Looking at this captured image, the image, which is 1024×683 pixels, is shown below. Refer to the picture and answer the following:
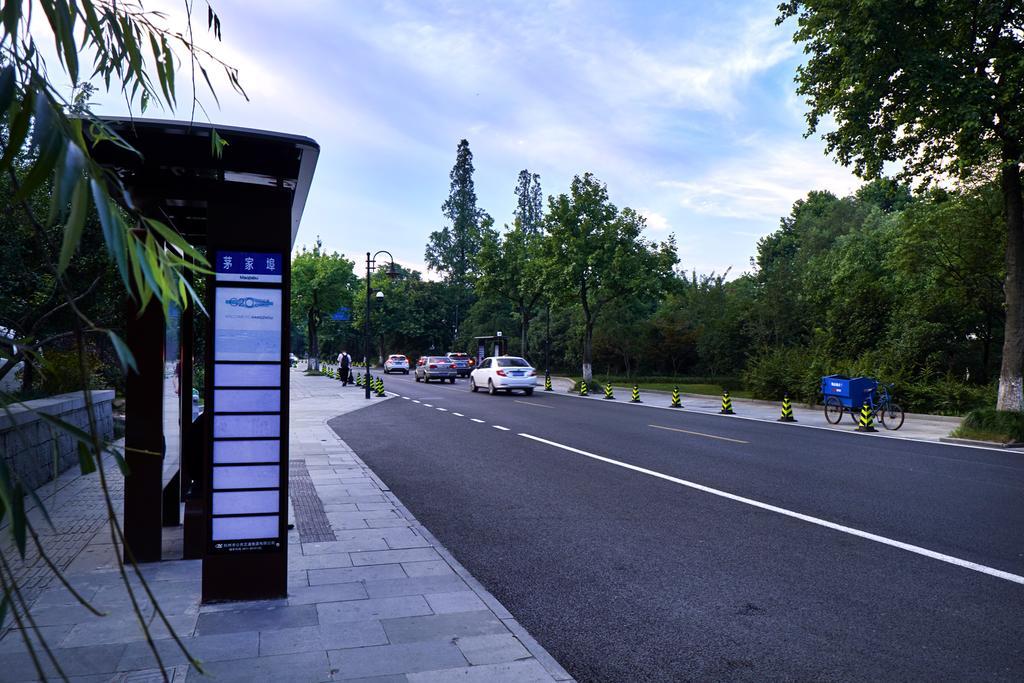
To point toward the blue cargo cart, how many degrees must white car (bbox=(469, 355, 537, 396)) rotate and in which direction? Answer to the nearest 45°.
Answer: approximately 180°

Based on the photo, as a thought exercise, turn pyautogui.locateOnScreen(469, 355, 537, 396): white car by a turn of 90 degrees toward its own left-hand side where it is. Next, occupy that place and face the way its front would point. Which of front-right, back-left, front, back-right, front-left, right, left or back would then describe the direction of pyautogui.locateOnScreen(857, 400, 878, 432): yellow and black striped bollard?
left

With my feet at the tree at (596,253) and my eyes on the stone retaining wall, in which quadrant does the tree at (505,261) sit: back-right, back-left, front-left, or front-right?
back-right

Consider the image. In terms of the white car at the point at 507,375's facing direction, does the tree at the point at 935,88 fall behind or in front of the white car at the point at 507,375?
behind

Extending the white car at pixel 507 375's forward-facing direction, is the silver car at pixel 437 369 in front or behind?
in front

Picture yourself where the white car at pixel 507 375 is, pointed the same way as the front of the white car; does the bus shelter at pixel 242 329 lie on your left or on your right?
on your left

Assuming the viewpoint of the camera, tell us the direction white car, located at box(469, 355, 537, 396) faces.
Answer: facing away from the viewer and to the left of the viewer

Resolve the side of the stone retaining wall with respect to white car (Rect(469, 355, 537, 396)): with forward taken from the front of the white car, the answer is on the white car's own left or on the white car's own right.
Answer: on the white car's own left

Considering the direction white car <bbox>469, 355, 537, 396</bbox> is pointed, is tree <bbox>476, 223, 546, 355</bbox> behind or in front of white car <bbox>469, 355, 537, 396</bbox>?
in front
